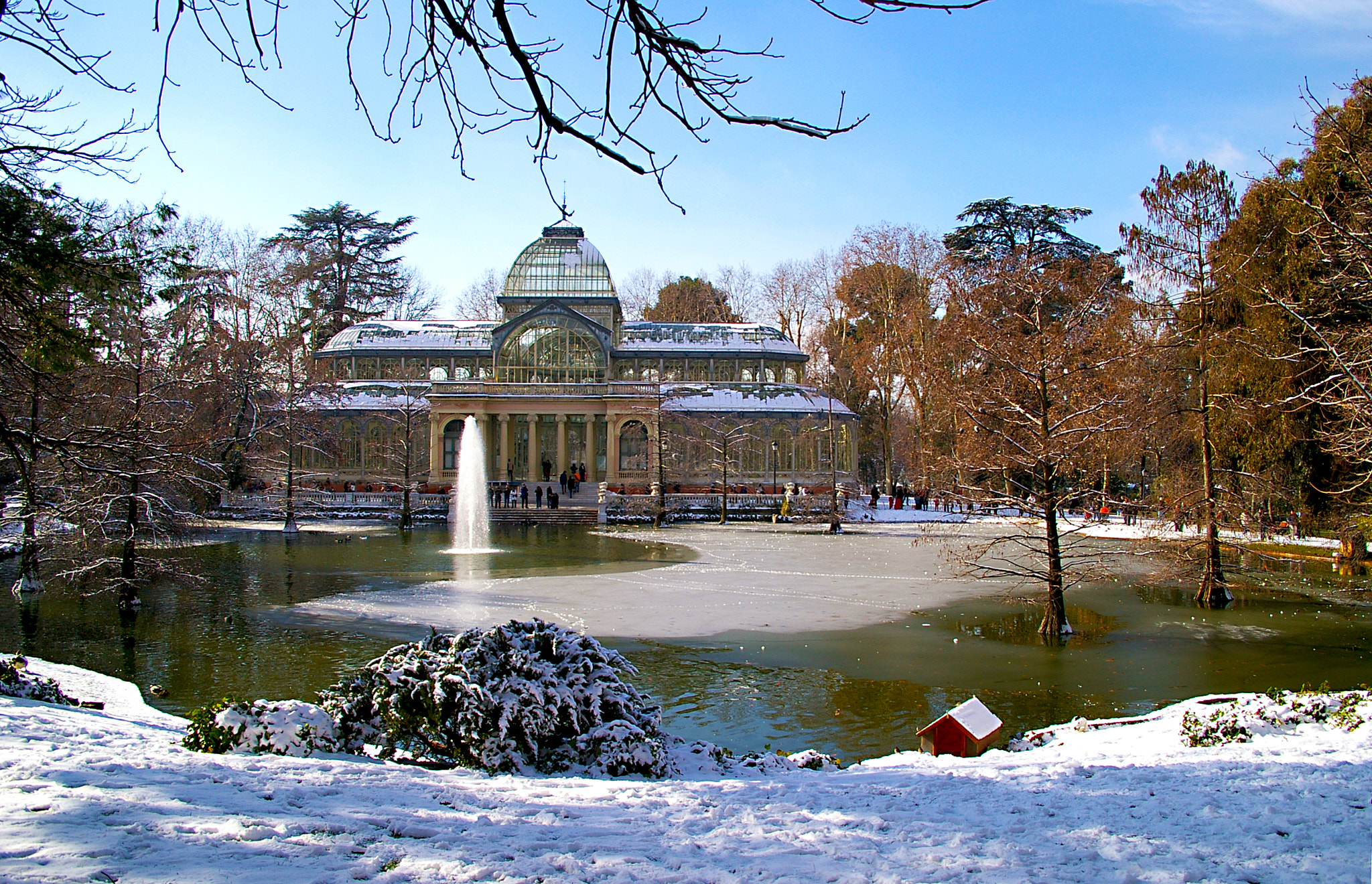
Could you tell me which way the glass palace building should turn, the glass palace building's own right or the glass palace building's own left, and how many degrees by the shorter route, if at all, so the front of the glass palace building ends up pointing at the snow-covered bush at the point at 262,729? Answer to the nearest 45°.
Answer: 0° — it already faces it

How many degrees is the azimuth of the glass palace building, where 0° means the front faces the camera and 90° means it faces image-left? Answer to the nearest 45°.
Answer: approximately 0°

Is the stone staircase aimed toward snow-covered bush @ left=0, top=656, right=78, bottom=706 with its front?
yes

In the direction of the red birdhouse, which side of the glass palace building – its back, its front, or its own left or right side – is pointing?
front

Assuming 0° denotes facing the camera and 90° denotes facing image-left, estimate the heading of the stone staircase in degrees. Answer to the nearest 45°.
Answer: approximately 0°

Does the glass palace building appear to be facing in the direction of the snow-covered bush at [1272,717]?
yes

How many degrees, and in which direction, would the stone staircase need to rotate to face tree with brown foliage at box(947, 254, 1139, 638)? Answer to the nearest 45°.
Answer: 0° — it already faces it

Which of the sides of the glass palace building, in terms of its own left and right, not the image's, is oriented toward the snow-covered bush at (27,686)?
front

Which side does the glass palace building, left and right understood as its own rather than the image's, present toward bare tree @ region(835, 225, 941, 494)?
left

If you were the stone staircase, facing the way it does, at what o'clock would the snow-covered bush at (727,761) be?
The snow-covered bush is roughly at 12 o'clock from the stone staircase.

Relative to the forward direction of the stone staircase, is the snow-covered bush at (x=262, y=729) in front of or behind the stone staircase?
in front

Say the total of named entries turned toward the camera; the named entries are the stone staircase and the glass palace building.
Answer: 2

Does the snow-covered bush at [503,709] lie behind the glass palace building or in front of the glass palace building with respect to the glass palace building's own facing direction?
in front
